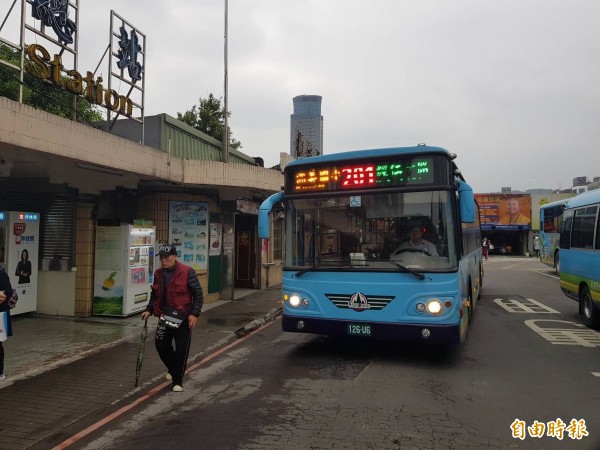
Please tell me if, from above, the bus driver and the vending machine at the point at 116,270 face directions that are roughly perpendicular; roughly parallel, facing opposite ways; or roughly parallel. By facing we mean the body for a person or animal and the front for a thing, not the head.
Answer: roughly perpendicular

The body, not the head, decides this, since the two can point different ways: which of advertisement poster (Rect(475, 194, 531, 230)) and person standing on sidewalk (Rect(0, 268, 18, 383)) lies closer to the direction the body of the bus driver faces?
the person standing on sidewalk

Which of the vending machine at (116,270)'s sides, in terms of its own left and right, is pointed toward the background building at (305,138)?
left

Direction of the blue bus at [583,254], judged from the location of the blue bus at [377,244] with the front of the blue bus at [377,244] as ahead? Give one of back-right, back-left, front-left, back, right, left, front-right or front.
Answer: back-left

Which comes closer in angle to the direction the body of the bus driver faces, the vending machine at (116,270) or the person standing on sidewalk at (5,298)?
the person standing on sidewalk

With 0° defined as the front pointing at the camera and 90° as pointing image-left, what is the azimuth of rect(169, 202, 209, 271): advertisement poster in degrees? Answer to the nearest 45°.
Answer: approximately 0°

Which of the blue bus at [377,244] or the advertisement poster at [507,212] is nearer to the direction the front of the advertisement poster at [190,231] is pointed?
the blue bus

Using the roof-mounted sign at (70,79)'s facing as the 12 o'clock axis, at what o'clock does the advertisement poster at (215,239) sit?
The advertisement poster is roughly at 9 o'clock from the roof-mounted sign.

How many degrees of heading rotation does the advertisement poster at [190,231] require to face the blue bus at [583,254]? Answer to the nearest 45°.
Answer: approximately 45° to its left

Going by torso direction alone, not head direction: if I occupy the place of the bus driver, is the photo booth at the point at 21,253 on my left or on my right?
on my right

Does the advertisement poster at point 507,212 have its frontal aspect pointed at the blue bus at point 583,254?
yes

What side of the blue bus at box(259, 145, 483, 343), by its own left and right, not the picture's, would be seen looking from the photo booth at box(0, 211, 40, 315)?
right
